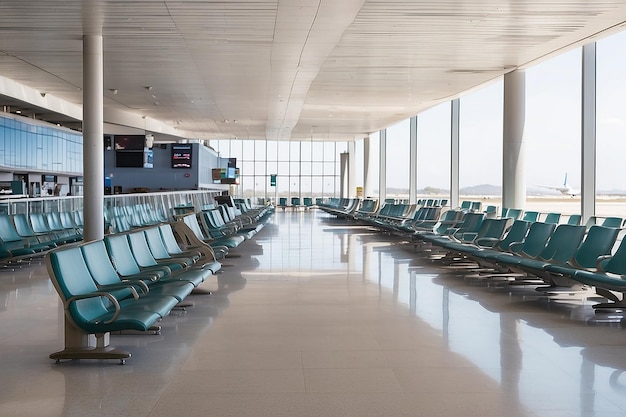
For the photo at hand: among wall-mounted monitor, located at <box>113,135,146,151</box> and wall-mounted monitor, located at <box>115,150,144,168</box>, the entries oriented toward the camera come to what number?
2

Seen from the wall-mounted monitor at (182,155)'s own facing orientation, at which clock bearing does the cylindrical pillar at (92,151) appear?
The cylindrical pillar is roughly at 12 o'clock from the wall-mounted monitor.

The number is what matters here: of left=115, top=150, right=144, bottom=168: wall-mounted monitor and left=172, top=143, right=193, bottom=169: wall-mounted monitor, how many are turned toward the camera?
2

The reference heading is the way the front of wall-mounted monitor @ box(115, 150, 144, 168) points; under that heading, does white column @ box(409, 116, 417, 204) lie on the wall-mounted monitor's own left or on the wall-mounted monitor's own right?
on the wall-mounted monitor's own left

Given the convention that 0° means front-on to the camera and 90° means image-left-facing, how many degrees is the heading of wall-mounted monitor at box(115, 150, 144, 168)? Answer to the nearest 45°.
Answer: approximately 0°

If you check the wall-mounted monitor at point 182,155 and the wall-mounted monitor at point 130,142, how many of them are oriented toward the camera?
2

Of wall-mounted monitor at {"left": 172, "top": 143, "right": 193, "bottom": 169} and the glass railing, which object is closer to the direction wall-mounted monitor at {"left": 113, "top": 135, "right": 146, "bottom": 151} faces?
the glass railing
